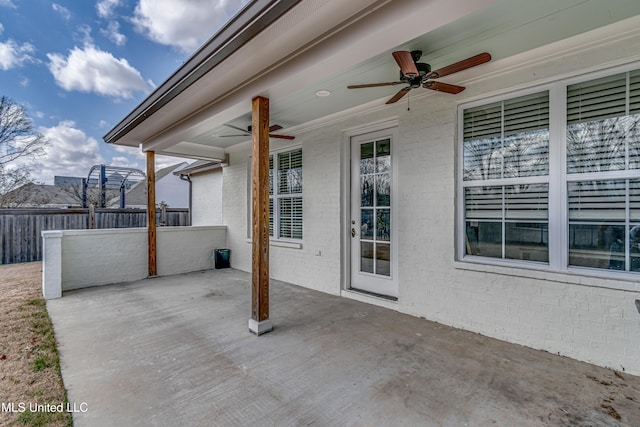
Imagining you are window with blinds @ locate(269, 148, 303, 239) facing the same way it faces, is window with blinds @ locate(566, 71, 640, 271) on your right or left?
on your left

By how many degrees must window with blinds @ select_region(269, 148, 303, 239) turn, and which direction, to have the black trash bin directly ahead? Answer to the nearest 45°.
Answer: approximately 90° to its right

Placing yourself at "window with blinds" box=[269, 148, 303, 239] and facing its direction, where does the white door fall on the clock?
The white door is roughly at 9 o'clock from the window with blinds.

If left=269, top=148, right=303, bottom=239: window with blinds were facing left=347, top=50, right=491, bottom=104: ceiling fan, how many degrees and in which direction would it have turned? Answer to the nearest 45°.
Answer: approximately 45° to its left

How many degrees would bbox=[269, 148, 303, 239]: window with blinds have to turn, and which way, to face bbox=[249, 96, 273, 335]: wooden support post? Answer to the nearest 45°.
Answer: approximately 45° to its left

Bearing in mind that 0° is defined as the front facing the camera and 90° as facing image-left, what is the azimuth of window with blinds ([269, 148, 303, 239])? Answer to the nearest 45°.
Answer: approximately 45°

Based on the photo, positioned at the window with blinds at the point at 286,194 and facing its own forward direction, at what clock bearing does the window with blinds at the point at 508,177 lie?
the window with blinds at the point at 508,177 is roughly at 9 o'clock from the window with blinds at the point at 286,194.
